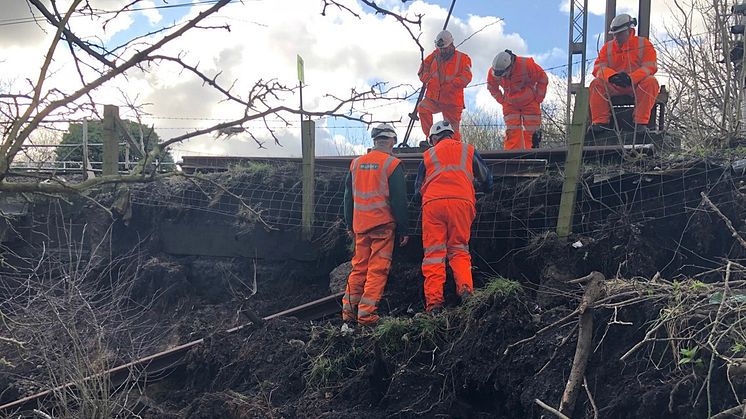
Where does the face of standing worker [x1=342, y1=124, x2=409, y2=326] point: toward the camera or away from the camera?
away from the camera

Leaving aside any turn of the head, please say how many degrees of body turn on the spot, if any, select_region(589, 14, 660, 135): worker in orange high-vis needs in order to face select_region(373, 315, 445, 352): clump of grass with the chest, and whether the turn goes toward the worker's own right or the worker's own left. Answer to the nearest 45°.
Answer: approximately 45° to the worker's own right

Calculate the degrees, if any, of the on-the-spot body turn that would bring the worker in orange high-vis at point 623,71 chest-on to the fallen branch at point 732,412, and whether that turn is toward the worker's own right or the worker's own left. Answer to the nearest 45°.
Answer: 0° — they already face it

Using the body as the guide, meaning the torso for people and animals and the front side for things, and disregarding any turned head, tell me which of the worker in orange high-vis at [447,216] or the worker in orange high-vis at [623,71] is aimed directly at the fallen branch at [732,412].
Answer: the worker in orange high-vis at [623,71]

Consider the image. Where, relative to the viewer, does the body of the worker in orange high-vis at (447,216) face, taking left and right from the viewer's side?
facing away from the viewer

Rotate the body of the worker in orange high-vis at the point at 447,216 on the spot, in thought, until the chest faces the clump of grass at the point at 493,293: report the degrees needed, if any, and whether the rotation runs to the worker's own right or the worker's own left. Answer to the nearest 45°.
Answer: approximately 135° to the worker's own right

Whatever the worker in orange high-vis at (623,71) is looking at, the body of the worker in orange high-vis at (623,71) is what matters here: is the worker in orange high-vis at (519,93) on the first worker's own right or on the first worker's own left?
on the first worker's own right

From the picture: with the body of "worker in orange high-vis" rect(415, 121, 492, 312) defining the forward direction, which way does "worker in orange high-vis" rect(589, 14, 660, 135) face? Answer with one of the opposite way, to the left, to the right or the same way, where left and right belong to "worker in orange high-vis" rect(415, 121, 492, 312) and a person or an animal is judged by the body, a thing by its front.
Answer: the opposite way

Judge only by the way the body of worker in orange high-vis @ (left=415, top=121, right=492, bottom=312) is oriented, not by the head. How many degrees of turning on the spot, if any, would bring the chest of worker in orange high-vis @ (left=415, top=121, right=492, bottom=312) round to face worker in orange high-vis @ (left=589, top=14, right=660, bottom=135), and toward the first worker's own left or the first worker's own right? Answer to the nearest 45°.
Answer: approximately 45° to the first worker's own right

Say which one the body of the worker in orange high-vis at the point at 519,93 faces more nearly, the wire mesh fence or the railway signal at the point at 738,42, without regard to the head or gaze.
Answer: the wire mesh fence

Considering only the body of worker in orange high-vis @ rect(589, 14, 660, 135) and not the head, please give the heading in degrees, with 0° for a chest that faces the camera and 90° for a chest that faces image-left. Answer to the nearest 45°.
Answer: approximately 0°
